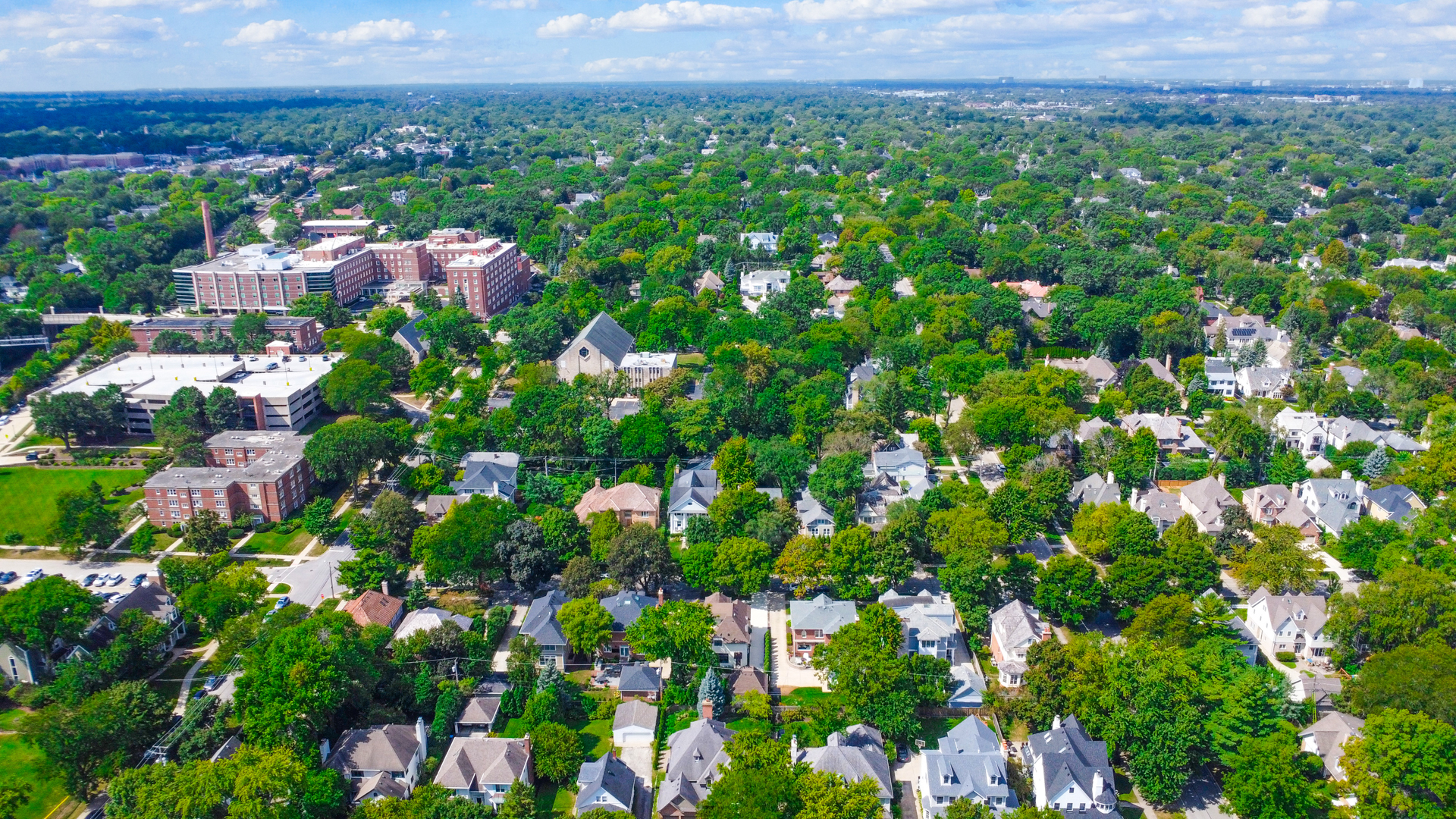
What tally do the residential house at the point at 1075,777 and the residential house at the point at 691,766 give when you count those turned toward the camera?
2

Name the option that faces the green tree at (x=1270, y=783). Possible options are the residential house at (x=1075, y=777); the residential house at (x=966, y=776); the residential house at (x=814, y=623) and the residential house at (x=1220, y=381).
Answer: the residential house at (x=1220, y=381)

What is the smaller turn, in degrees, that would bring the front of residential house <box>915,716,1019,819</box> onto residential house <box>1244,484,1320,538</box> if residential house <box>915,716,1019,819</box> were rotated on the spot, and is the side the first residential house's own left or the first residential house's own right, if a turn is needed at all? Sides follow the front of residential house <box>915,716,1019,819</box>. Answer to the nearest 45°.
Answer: approximately 135° to the first residential house's own left

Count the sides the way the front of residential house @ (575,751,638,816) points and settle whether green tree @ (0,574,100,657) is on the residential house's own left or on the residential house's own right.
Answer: on the residential house's own right

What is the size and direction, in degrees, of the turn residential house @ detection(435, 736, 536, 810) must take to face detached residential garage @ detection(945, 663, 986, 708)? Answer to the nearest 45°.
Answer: approximately 90° to its left

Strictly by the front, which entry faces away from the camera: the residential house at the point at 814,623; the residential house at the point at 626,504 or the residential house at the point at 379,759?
the residential house at the point at 814,623

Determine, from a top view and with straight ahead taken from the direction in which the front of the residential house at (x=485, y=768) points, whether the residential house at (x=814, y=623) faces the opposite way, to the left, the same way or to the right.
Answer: the opposite way
